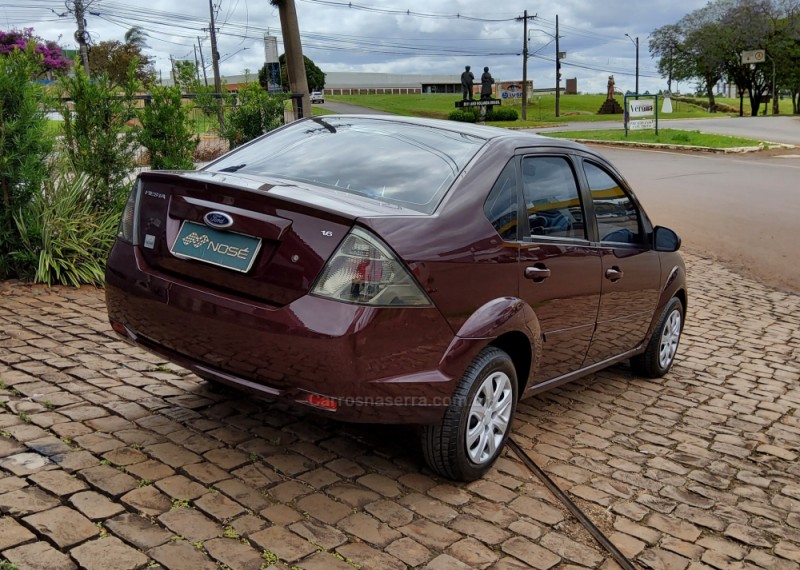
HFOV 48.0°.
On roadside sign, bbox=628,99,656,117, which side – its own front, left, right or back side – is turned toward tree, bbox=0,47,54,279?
front

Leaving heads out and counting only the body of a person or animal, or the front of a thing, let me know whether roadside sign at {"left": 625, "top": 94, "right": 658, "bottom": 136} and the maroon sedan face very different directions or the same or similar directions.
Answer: very different directions

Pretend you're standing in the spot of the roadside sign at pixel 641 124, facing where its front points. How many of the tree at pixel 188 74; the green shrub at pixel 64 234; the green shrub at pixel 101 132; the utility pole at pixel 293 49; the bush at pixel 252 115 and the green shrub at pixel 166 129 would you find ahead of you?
6

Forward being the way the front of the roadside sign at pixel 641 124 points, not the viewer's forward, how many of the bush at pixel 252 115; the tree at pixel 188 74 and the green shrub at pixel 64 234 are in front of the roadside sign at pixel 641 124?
3

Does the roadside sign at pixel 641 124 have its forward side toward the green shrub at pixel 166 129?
yes

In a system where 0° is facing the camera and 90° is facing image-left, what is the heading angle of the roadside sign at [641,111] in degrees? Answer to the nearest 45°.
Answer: approximately 0°

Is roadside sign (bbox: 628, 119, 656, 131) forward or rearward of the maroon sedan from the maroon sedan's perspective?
forward

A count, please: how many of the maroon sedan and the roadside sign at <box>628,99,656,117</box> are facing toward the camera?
1

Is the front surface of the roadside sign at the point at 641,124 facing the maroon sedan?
yes

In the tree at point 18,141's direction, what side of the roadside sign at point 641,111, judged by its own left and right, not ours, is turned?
front

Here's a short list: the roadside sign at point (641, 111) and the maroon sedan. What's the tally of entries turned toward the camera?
1
